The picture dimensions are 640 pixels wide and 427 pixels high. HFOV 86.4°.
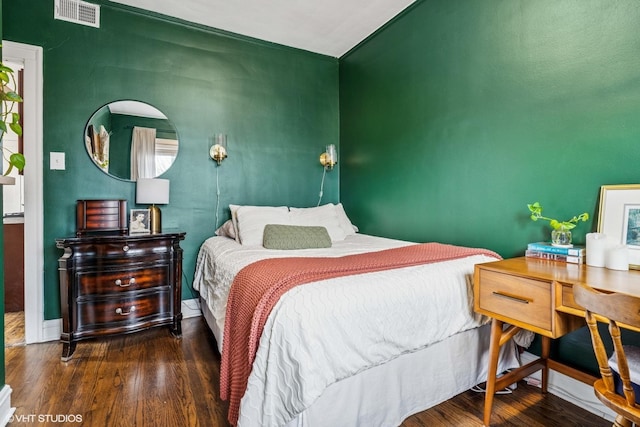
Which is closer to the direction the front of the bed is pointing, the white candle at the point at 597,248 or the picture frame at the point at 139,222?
the white candle

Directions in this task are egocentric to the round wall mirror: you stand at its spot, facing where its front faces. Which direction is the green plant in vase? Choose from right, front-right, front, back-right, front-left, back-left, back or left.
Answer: front-left

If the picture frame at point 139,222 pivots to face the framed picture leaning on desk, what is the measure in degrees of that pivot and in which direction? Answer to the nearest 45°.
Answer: approximately 45° to its left

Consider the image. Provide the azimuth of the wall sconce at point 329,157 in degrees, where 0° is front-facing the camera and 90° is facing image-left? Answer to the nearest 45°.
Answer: approximately 315°

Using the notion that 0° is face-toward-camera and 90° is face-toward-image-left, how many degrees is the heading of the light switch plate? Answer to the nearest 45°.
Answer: approximately 0°

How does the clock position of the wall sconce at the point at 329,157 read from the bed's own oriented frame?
The wall sconce is roughly at 7 o'clock from the bed.

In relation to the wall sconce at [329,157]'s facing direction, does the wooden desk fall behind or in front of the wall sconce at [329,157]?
in front

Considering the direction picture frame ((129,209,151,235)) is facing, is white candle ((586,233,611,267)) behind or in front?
in front

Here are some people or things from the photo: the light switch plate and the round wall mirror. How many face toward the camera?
2

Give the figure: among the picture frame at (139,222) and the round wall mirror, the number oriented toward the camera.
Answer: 2
